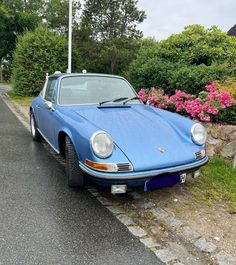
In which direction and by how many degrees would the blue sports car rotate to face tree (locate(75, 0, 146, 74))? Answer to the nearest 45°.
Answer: approximately 135° to its left

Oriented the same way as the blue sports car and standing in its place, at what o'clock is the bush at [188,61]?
The bush is roughly at 8 o'clock from the blue sports car.

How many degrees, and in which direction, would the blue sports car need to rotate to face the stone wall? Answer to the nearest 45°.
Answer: approximately 90° to its left

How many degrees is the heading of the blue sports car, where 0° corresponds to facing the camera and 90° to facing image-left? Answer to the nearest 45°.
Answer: approximately 315°

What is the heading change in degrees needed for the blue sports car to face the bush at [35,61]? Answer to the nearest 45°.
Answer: approximately 135° to its left

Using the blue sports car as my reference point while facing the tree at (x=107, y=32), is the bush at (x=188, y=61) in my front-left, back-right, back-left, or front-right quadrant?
front-right

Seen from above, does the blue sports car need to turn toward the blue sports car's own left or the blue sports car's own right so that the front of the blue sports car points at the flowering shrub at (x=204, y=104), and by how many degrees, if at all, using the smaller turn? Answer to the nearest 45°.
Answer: approximately 90° to the blue sports car's own left

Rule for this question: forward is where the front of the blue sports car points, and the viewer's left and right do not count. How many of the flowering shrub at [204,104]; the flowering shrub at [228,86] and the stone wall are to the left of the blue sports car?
3

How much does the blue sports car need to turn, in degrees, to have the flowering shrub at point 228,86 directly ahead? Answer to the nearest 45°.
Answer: approximately 90° to its left

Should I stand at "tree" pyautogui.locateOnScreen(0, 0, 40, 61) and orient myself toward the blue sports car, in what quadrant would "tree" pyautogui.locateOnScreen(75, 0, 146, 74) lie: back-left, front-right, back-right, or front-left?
front-left

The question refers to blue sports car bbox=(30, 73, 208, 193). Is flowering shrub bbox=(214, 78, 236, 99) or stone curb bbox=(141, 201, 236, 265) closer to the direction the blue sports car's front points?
the stone curb
